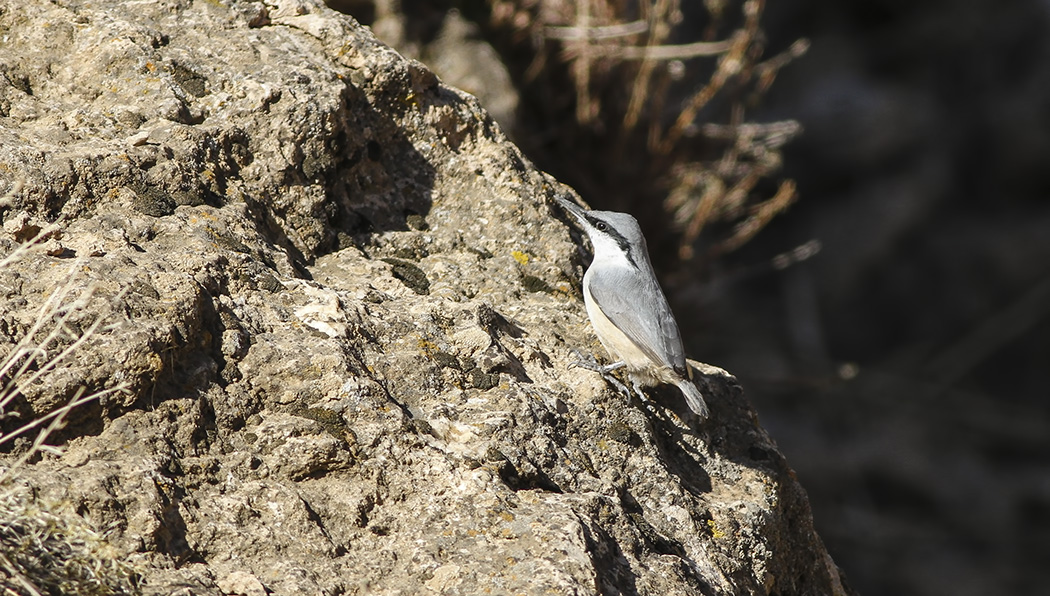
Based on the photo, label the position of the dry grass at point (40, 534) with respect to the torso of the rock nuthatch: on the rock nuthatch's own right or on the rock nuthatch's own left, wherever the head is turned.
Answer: on the rock nuthatch's own left

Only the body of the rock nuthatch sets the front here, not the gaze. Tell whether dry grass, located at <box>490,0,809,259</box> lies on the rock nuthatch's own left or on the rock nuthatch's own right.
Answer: on the rock nuthatch's own right

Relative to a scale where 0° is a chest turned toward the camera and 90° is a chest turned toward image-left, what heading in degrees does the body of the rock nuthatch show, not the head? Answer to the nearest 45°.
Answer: approximately 90°
